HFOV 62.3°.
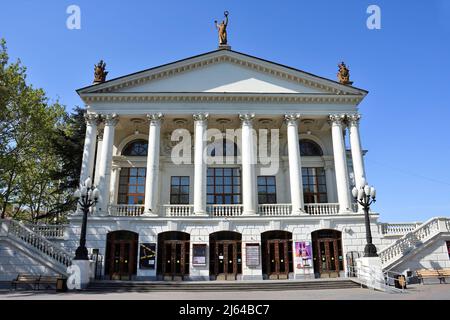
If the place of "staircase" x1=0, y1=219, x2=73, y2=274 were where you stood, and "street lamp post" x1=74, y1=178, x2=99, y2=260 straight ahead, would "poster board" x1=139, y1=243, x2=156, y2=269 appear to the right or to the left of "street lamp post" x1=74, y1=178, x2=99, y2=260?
left

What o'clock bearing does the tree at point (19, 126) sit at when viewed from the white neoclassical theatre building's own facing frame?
The tree is roughly at 3 o'clock from the white neoclassical theatre building.

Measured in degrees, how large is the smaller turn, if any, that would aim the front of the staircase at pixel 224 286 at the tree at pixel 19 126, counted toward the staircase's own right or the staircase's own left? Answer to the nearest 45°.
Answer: approximately 90° to the staircase's own right

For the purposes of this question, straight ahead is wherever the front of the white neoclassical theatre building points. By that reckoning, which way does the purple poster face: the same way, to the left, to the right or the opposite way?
the same way

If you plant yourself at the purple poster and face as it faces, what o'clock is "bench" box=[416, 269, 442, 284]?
The bench is roughly at 9 o'clock from the purple poster.

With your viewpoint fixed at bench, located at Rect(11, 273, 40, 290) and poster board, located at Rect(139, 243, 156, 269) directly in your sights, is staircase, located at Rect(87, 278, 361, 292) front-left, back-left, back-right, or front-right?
front-right

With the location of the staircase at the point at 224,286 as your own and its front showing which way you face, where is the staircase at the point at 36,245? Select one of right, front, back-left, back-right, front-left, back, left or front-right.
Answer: right

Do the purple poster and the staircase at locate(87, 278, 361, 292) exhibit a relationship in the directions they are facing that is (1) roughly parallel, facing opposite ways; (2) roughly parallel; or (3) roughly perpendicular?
roughly parallel

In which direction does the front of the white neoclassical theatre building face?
toward the camera

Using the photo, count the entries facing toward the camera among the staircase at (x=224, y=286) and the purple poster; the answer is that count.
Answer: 2

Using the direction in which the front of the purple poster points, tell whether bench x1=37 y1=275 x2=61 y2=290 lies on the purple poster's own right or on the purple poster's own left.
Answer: on the purple poster's own right

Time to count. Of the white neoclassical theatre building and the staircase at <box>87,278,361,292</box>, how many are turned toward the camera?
2

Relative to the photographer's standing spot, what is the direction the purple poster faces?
facing the viewer

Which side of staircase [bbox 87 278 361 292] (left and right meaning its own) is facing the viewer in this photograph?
front
